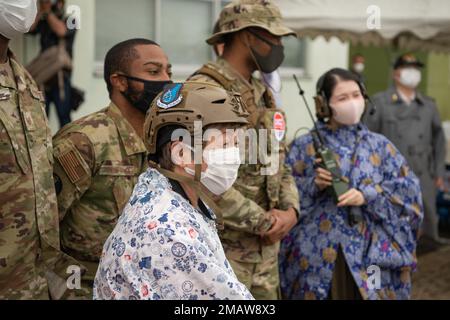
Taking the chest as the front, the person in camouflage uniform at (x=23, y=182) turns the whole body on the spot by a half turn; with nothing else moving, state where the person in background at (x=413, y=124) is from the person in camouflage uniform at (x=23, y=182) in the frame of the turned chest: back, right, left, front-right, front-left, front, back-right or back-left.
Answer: right

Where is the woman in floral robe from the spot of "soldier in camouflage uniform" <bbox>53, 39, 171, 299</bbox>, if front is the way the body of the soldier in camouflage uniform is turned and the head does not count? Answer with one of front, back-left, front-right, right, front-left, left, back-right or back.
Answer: left

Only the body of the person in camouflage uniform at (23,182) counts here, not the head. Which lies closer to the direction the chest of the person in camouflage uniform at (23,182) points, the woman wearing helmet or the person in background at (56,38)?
the woman wearing helmet

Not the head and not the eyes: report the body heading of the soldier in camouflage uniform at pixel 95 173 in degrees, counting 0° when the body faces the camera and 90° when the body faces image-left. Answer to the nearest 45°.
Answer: approximately 315°

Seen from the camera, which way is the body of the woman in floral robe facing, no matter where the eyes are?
toward the camera

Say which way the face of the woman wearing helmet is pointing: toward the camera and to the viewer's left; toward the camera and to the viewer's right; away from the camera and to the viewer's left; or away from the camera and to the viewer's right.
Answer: toward the camera and to the viewer's right

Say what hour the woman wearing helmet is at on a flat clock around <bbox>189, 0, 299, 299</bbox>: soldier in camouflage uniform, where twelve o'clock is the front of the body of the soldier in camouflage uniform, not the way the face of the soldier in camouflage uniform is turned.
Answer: The woman wearing helmet is roughly at 2 o'clock from the soldier in camouflage uniform.

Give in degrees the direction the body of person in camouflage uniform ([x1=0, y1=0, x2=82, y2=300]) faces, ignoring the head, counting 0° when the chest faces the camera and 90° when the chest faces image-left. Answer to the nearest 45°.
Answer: approximately 315°
